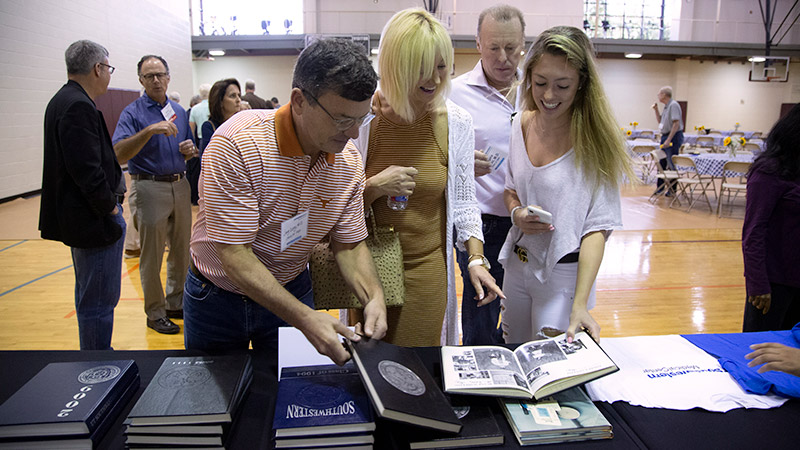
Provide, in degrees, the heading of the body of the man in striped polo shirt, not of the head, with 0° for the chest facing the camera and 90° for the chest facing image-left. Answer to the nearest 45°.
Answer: approximately 315°

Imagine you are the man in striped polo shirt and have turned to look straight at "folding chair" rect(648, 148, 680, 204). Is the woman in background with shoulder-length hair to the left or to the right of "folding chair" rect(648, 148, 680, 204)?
left

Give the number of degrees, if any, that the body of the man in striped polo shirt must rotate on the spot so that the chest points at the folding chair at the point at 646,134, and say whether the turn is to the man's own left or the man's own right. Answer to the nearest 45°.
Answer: approximately 90° to the man's own left
